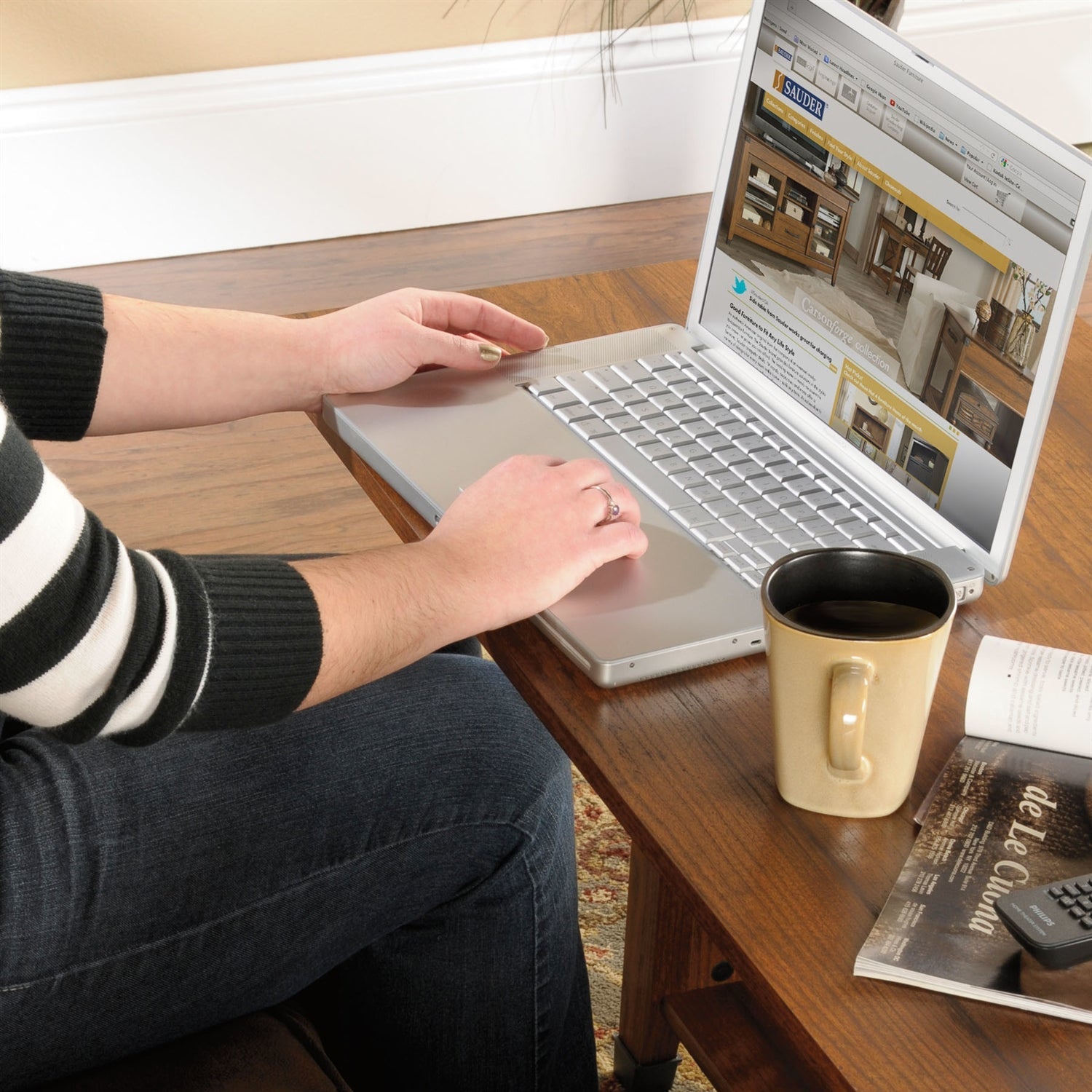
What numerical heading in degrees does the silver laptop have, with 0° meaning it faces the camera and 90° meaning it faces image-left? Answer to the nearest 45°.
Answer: approximately 45°
